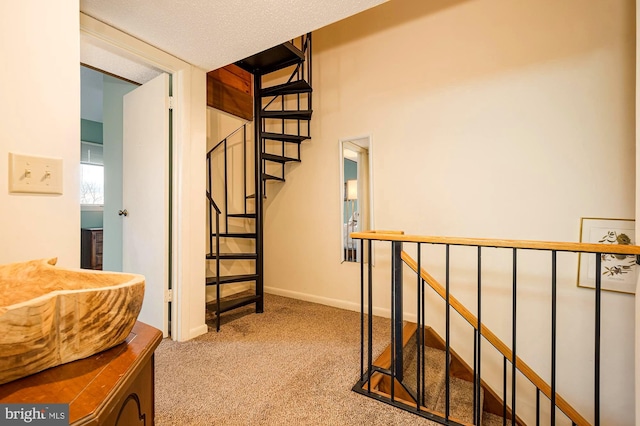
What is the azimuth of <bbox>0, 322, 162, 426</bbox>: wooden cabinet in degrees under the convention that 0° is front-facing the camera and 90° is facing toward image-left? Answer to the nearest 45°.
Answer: approximately 315°

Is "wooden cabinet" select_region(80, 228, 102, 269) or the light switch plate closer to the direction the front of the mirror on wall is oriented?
the light switch plate

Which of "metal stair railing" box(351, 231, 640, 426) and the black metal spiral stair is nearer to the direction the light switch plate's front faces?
the metal stair railing

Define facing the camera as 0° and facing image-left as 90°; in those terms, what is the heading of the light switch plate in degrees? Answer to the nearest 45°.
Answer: approximately 315°

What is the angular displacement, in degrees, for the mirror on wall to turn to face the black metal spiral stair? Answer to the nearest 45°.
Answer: approximately 45° to its right

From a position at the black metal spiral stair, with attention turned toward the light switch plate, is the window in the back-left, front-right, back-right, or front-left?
back-right

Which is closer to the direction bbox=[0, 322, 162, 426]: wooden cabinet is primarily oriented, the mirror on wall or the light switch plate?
the mirror on wall

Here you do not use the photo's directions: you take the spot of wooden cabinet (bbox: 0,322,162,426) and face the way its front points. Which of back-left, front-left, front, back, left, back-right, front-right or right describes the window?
back-left

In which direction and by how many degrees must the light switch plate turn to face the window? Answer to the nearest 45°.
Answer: approximately 135° to its left
